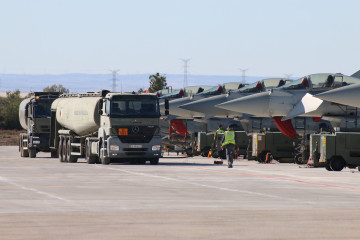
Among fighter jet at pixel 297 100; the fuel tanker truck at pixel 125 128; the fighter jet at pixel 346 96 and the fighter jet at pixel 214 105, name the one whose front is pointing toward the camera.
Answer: the fuel tanker truck

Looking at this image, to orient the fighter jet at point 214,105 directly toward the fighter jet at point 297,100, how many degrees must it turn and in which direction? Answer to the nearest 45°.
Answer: approximately 135° to its left

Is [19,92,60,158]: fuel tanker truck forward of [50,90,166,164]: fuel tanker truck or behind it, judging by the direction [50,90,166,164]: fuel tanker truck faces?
behind

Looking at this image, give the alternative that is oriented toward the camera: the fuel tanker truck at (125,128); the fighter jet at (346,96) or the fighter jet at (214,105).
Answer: the fuel tanker truck

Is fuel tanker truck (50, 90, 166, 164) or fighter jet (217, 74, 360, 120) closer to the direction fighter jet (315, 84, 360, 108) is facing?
the fuel tanker truck

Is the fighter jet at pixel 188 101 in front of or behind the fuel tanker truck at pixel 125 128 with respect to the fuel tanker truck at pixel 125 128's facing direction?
behind

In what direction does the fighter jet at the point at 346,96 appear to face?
to the viewer's left

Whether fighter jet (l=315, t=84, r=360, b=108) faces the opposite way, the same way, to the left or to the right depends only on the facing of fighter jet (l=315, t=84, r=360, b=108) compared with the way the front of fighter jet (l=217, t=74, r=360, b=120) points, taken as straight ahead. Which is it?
the same way

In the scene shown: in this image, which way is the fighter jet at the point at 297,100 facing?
to the viewer's left

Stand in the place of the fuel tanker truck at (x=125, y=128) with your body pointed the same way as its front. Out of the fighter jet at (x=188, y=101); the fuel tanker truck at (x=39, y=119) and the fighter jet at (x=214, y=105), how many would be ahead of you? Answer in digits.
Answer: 0

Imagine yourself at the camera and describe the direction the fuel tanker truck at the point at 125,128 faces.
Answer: facing the viewer

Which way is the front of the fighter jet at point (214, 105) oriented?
to the viewer's left

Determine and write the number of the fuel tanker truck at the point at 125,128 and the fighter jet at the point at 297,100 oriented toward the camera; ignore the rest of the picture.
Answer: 1

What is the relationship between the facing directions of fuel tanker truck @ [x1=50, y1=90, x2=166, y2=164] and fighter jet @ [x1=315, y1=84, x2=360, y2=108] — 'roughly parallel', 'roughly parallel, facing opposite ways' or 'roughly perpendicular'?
roughly perpendicular
